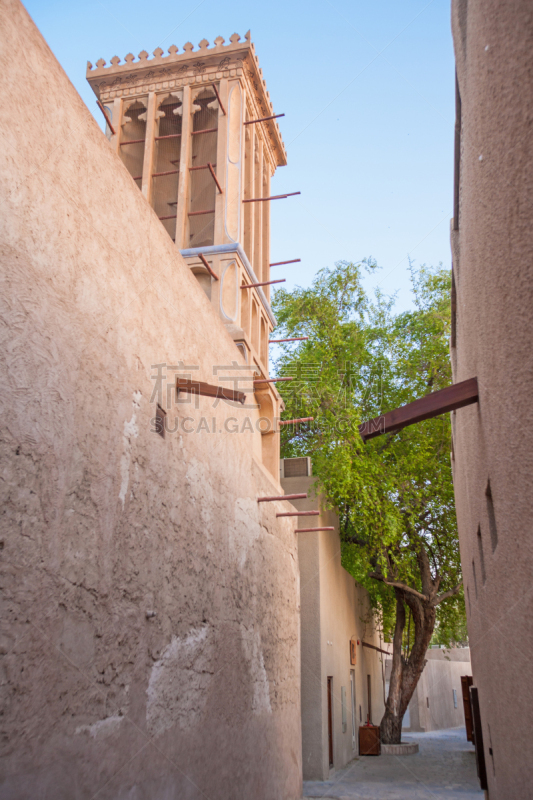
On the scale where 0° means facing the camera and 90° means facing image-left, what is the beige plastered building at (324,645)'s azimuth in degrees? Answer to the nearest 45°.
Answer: approximately 270°

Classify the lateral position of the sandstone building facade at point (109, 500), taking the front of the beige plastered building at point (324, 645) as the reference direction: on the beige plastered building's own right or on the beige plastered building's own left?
on the beige plastered building's own right
